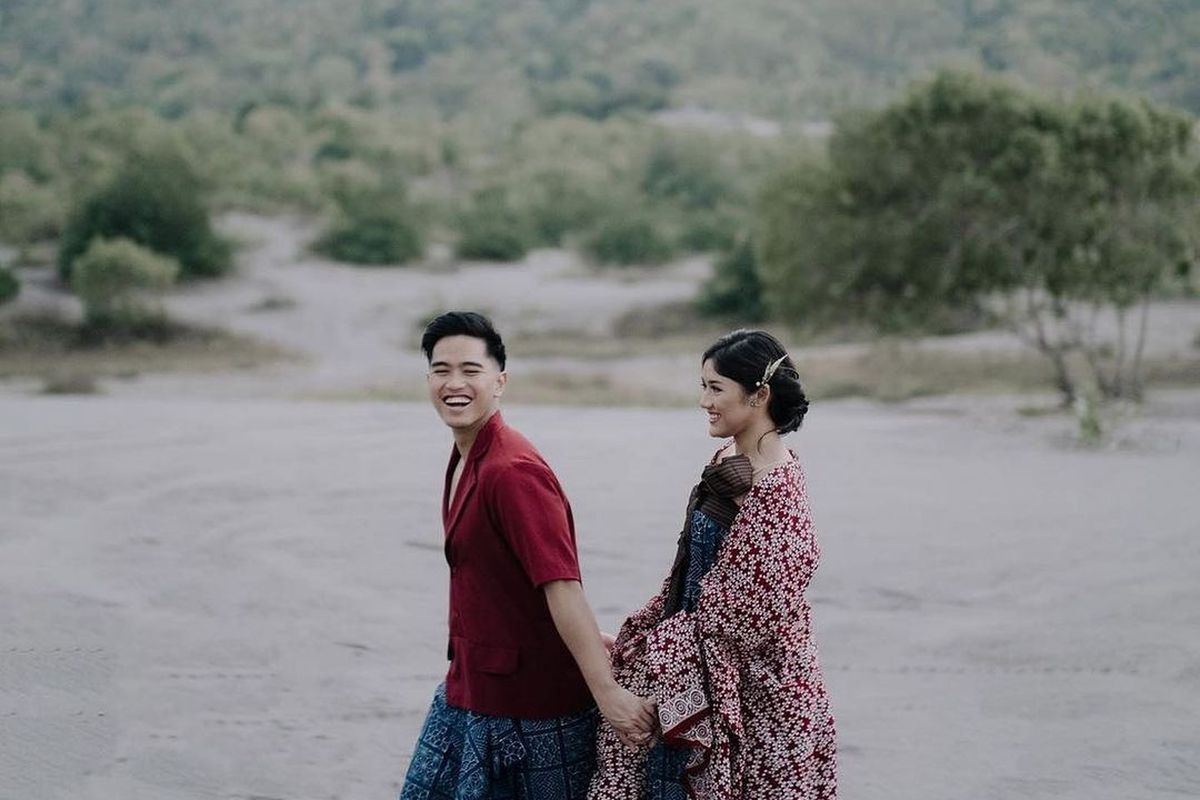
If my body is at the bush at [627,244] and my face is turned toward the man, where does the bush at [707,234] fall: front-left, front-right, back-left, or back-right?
back-left

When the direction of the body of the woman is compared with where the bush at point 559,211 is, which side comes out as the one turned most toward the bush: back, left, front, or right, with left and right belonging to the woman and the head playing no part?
right

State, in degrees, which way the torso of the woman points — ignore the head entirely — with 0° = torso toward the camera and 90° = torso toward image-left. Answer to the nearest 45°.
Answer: approximately 90°

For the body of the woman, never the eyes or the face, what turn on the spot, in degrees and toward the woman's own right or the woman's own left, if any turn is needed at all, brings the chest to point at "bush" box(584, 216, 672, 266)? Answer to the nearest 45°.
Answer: approximately 90° to the woman's own right

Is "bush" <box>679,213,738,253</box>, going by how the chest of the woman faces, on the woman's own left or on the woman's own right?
on the woman's own right

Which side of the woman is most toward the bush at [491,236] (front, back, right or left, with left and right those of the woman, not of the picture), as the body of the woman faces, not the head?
right

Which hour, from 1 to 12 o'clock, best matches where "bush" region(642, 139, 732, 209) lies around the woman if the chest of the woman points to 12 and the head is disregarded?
The bush is roughly at 3 o'clock from the woman.

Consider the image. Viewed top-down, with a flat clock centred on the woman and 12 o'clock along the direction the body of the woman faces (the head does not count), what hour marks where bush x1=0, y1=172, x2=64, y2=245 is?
The bush is roughly at 2 o'clock from the woman.

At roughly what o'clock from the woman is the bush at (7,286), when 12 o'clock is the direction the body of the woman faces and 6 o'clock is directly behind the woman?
The bush is roughly at 2 o'clock from the woman.
